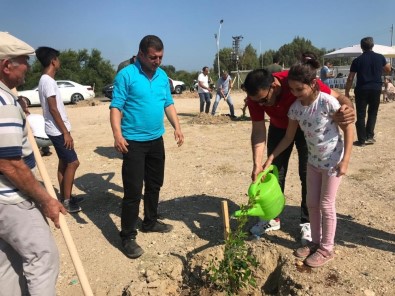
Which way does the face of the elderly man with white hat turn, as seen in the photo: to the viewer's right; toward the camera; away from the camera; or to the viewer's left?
to the viewer's right

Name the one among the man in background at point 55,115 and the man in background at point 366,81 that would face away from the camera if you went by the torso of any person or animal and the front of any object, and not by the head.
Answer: the man in background at point 366,81

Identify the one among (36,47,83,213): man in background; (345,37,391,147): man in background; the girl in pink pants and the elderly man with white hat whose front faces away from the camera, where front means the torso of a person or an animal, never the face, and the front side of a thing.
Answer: (345,37,391,147): man in background

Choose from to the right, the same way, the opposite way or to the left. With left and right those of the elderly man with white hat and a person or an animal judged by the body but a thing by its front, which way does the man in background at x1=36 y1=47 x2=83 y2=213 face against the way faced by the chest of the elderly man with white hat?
the same way

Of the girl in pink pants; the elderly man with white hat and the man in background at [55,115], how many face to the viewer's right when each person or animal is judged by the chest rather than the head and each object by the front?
2

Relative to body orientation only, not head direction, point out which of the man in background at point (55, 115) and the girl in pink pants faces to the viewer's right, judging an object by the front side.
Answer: the man in background

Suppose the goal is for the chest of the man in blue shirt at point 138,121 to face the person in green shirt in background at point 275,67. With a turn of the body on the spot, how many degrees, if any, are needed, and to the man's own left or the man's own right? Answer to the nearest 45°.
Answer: approximately 90° to the man's own left

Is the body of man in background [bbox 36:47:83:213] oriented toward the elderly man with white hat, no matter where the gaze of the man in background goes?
no

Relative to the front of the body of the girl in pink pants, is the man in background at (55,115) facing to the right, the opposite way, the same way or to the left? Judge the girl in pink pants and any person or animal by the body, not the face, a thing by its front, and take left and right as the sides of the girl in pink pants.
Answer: the opposite way

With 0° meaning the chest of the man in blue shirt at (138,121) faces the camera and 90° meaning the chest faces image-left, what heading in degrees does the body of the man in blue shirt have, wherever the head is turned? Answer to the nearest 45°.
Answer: approximately 315°

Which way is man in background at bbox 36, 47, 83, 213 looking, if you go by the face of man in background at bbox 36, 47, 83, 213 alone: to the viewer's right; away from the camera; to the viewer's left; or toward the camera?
to the viewer's right

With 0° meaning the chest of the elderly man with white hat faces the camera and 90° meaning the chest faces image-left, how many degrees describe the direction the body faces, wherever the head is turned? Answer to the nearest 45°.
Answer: approximately 270°

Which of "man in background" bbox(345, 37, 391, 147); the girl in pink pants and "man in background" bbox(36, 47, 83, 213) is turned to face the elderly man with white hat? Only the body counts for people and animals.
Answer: the girl in pink pants

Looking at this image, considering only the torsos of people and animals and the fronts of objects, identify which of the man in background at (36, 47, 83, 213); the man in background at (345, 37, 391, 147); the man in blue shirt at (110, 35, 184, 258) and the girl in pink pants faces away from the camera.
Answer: the man in background at (345, 37, 391, 147)

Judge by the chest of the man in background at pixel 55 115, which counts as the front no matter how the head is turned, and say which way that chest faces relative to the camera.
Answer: to the viewer's right

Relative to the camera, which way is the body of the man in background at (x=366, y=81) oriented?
away from the camera

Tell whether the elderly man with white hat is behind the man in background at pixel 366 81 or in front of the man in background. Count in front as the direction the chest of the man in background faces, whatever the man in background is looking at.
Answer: behind
